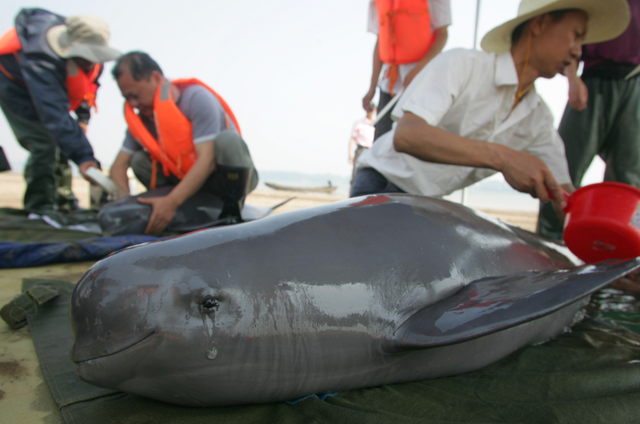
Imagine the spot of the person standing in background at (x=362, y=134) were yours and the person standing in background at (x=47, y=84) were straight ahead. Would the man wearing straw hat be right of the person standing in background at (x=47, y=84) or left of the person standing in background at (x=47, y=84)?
left

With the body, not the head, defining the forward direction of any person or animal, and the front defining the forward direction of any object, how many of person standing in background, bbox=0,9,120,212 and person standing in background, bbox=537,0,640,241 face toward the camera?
1

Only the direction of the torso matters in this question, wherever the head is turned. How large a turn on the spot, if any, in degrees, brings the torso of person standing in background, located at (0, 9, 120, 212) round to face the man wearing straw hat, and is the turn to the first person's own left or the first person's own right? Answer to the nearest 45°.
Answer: approximately 45° to the first person's own right

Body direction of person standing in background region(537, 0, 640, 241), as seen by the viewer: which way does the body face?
toward the camera

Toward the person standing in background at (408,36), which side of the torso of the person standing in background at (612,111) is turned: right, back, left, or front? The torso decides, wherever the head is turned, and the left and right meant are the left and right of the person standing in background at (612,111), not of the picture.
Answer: right

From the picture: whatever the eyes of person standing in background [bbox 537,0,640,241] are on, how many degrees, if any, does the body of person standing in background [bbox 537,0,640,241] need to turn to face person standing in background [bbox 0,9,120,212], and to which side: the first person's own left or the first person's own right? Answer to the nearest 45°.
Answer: approximately 90° to the first person's own right

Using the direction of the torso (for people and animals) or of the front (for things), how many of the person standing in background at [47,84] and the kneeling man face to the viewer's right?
1

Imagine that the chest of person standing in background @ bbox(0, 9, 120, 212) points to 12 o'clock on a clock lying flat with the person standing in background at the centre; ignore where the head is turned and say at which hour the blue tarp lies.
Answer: The blue tarp is roughly at 3 o'clock from the person standing in background.

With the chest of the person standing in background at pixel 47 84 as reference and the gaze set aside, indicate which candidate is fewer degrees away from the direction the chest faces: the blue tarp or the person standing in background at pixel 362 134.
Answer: the person standing in background

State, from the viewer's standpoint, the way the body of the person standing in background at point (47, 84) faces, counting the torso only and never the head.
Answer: to the viewer's right

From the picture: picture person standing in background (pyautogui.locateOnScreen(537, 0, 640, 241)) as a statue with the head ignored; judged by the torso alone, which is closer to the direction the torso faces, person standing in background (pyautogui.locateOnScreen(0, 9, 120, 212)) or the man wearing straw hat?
the man wearing straw hat

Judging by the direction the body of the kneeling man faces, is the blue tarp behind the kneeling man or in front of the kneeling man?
in front
